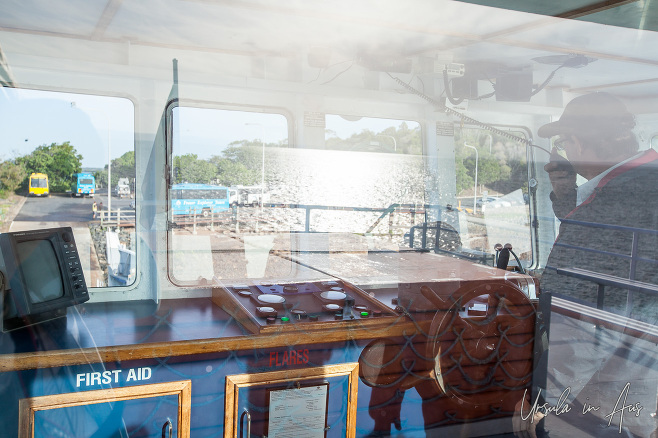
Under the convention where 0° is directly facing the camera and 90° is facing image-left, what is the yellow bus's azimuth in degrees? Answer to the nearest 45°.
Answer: approximately 0°

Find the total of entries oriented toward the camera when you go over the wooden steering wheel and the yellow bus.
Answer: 2

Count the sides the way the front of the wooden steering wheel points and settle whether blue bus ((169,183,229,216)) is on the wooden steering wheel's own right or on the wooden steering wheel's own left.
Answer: on the wooden steering wheel's own right

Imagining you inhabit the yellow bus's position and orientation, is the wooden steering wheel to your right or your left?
on your left

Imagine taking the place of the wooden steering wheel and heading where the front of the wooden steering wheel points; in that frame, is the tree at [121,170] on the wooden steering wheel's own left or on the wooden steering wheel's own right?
on the wooden steering wheel's own right

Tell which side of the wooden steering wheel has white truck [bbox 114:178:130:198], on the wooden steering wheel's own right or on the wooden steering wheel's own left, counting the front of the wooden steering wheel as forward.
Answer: on the wooden steering wheel's own right

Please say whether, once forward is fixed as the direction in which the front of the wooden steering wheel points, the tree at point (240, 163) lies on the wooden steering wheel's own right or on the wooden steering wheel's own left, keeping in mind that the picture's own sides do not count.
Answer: on the wooden steering wheel's own right

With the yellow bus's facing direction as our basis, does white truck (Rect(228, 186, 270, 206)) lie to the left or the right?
on its left
